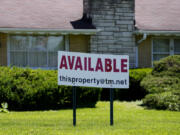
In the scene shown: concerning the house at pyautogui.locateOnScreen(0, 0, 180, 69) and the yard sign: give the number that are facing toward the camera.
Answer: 2

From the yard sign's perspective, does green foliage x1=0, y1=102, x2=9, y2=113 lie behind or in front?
behind

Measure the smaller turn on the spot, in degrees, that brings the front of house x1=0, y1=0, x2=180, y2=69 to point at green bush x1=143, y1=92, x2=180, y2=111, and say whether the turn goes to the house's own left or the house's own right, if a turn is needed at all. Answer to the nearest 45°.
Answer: approximately 45° to the house's own left

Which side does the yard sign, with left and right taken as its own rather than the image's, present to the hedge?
back

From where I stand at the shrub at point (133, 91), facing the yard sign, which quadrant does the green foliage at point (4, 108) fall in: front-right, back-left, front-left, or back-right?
front-right

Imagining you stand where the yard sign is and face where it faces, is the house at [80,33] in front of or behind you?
behind

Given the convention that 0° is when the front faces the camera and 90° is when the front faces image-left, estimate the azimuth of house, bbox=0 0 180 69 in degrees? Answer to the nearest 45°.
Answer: approximately 0°

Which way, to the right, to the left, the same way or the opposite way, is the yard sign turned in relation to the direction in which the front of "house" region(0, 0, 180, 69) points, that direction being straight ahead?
the same way

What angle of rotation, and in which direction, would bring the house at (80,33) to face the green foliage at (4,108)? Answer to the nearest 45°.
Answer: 0° — it already faces it

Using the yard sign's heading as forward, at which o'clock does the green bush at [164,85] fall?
The green bush is roughly at 7 o'clock from the yard sign.

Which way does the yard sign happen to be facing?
toward the camera

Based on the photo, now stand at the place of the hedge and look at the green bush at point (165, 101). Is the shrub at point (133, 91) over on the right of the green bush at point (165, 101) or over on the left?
left

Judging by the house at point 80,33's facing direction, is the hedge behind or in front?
in front
